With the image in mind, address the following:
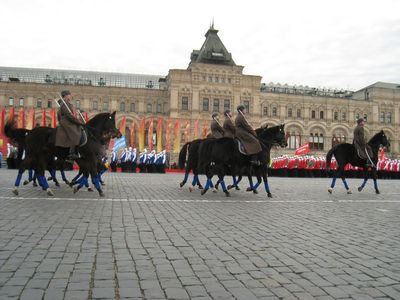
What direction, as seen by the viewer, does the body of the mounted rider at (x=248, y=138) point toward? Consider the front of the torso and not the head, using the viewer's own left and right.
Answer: facing to the right of the viewer

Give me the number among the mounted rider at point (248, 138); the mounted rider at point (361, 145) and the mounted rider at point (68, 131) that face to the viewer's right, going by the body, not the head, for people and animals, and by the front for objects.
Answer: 3

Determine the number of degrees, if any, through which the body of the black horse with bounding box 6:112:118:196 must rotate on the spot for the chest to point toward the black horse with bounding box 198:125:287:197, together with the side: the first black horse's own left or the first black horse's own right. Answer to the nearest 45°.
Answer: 0° — it already faces it

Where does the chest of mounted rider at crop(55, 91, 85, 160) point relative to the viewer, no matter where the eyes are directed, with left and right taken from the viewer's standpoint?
facing to the right of the viewer

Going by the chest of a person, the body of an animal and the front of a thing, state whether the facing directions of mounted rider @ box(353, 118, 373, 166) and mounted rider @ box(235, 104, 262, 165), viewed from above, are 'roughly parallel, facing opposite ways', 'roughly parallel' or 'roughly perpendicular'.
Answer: roughly parallel

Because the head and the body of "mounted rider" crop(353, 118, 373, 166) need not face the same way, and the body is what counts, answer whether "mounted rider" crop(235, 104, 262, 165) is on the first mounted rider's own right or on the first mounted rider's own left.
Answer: on the first mounted rider's own right

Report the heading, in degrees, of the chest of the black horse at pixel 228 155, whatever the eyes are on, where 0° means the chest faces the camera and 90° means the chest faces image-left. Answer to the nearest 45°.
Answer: approximately 270°

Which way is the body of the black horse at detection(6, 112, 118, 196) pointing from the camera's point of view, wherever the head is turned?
to the viewer's right

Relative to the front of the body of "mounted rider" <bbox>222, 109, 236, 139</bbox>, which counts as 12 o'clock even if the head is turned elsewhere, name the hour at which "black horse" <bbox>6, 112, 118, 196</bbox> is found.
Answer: The black horse is roughly at 5 o'clock from the mounted rider.

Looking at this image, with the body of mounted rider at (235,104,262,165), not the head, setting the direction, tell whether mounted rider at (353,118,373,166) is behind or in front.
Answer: in front

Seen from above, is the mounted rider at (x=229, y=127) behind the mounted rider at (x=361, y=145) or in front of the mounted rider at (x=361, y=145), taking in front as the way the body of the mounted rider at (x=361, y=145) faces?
behind

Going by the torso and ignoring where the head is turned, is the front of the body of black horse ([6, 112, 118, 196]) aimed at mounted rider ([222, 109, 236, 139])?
yes

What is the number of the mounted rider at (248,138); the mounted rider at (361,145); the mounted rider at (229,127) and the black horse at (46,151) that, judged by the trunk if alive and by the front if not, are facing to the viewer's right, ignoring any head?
4

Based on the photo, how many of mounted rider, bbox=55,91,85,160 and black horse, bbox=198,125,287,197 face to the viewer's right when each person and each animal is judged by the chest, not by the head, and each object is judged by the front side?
2

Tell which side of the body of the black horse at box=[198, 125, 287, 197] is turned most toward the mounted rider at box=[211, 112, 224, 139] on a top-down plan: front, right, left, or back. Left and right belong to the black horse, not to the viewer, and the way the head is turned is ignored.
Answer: left

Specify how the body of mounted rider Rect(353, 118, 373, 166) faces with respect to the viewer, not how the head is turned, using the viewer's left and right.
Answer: facing to the right of the viewer

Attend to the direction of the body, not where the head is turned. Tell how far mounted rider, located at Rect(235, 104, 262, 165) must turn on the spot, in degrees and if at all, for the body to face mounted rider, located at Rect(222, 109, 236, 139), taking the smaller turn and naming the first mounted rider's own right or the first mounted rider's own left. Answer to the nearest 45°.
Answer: approximately 135° to the first mounted rider's own left

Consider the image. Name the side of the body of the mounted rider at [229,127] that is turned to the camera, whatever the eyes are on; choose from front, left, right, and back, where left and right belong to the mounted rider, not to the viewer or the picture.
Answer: right
